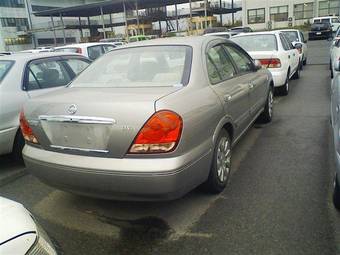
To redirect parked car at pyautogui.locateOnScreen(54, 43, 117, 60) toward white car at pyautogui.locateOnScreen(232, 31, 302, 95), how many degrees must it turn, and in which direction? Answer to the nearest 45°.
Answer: approximately 90° to its right

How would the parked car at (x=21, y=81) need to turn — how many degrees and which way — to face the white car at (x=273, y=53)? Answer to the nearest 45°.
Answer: approximately 45° to its right

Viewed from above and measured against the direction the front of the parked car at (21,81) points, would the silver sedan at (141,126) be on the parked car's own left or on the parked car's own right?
on the parked car's own right

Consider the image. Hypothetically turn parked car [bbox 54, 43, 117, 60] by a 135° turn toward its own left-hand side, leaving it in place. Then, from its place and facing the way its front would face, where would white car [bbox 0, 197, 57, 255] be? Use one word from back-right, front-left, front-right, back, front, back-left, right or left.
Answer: left

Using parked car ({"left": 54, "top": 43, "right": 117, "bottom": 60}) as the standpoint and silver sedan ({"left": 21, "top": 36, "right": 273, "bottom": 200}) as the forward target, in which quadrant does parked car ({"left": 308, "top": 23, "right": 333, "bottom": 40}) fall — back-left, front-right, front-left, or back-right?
back-left

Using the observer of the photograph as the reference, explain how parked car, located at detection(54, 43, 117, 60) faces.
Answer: facing away from the viewer and to the right of the viewer

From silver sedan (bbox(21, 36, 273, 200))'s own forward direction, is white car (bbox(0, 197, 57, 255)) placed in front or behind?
behind

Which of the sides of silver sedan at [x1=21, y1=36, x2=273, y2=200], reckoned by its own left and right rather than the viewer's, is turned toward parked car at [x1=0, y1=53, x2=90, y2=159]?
left

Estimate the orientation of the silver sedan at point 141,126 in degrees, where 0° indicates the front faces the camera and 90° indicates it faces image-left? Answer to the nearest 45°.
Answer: approximately 225°
